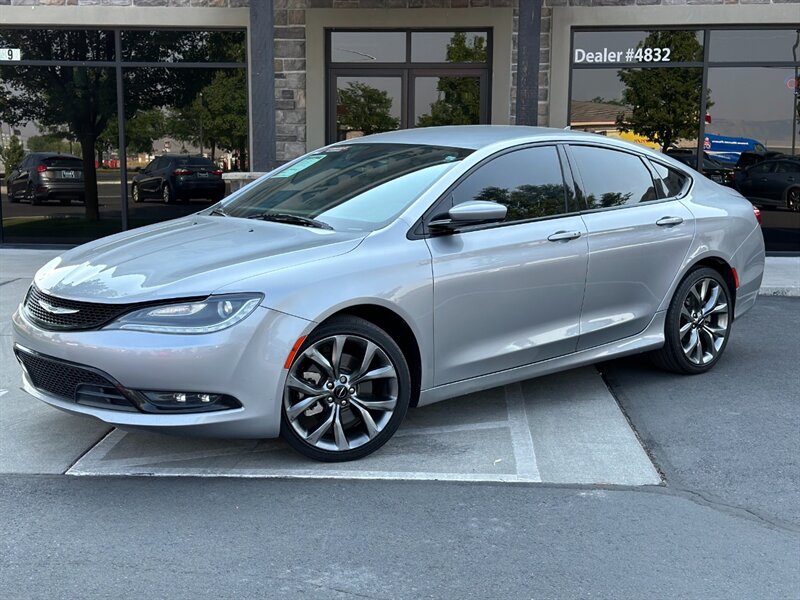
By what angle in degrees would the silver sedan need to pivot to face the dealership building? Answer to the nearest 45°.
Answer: approximately 135° to its right

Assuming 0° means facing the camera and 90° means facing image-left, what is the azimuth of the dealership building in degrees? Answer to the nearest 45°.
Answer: approximately 0°

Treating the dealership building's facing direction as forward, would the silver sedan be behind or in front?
in front

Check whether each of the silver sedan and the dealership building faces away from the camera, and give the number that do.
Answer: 0

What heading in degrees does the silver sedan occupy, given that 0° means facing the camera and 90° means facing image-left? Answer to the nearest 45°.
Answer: approximately 45°
